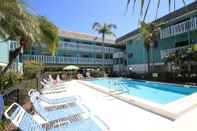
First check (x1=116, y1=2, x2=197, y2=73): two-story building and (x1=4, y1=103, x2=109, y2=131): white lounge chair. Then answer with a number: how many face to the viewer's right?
1

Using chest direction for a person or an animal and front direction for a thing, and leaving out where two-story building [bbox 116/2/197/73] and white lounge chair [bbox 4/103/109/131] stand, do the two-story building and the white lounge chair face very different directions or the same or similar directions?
very different directions

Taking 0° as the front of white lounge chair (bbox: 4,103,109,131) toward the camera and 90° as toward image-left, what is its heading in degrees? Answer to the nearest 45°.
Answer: approximately 270°

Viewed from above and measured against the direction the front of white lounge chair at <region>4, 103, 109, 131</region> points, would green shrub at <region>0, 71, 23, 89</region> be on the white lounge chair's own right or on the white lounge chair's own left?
on the white lounge chair's own left

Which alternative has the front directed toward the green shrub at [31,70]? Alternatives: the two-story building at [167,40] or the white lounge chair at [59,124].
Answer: the two-story building

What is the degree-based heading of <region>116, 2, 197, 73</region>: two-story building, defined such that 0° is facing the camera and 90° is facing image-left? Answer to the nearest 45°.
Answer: approximately 45°

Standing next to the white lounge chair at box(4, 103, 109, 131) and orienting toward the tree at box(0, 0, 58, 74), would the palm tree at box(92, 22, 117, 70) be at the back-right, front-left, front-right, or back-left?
front-right

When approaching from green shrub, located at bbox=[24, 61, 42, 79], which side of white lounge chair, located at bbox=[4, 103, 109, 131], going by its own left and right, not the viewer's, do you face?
left

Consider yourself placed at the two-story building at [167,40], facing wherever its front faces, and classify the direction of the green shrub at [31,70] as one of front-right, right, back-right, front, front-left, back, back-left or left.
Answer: front

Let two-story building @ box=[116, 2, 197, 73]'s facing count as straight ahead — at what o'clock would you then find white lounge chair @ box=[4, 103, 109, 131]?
The white lounge chair is roughly at 11 o'clock from the two-story building.
